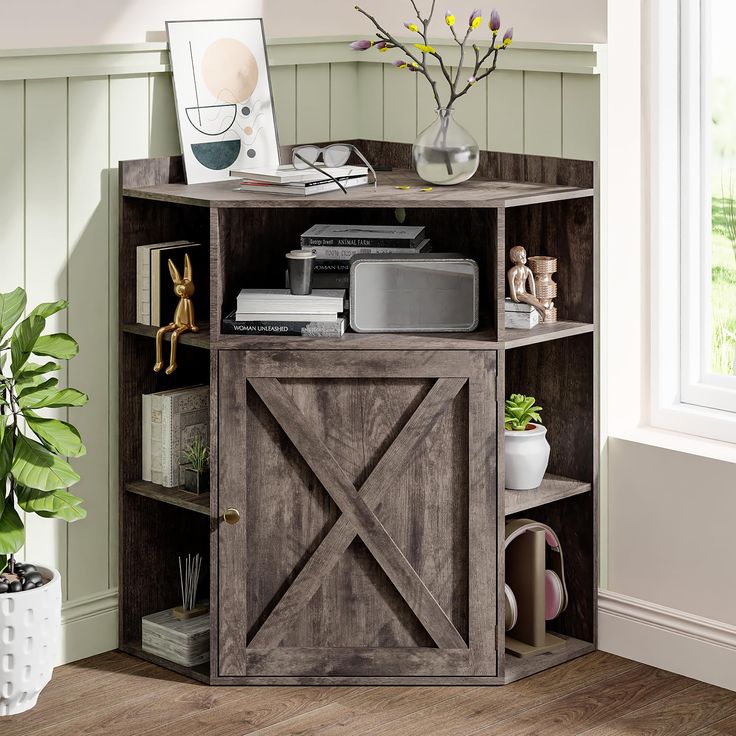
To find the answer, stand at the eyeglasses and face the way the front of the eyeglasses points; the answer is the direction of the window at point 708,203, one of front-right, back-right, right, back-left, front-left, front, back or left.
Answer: back-right

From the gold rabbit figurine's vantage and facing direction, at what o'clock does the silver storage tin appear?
The silver storage tin is roughly at 8 o'clock from the gold rabbit figurine.

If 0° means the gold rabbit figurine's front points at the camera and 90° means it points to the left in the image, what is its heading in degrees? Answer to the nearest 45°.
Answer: approximately 45°

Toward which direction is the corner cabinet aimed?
toward the camera

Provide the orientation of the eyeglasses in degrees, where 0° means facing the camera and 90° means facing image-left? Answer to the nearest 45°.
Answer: approximately 135°

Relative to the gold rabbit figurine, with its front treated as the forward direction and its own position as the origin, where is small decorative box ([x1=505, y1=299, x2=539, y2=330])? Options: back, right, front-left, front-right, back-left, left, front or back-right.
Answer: back-left

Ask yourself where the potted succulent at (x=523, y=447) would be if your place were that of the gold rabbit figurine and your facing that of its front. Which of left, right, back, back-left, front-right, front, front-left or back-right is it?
back-left
